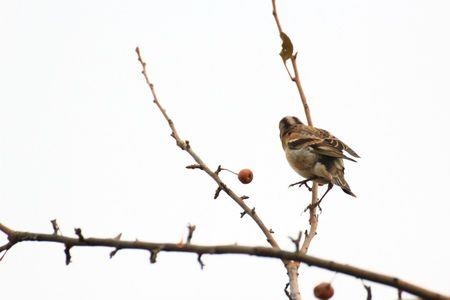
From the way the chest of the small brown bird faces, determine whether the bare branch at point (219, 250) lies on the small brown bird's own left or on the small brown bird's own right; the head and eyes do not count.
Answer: on the small brown bird's own left

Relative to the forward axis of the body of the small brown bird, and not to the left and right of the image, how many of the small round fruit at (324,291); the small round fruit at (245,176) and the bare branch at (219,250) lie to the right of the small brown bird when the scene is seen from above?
0

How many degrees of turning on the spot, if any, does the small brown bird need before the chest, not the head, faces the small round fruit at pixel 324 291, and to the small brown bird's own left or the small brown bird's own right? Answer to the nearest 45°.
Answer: approximately 90° to the small brown bird's own left

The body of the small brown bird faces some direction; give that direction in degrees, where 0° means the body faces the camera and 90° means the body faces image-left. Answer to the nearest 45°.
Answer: approximately 90°
